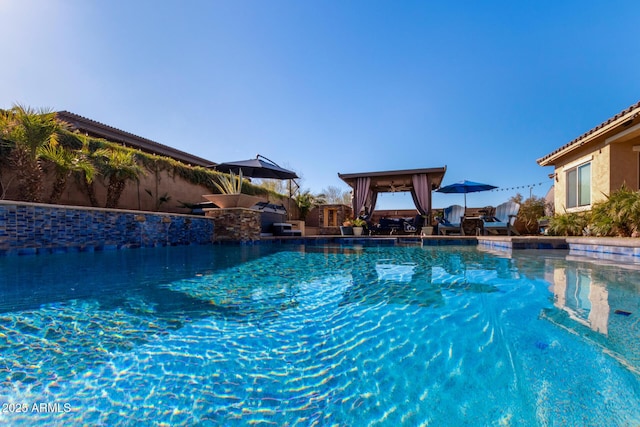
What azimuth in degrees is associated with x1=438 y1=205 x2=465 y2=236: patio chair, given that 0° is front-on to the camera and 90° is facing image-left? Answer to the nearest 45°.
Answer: approximately 45°

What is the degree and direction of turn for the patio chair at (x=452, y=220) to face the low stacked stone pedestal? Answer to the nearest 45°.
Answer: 0° — it already faces it

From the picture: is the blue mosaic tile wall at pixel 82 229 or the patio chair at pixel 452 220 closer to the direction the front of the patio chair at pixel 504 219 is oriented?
the blue mosaic tile wall

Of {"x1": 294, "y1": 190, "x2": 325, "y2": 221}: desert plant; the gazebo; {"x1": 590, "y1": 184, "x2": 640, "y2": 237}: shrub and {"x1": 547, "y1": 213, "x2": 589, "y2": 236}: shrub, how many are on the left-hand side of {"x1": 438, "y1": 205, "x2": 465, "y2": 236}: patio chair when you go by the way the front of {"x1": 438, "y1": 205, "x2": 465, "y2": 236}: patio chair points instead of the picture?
2

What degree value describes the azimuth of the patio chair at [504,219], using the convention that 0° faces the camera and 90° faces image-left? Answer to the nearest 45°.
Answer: approximately 45°

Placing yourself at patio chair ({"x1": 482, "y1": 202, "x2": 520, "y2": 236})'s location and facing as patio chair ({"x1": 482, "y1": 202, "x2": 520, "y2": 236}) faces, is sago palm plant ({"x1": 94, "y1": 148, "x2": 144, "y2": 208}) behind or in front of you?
in front

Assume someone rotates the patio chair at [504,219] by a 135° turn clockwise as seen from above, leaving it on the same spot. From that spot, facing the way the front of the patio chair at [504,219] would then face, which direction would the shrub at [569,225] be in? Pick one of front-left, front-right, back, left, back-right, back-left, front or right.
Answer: back-right
